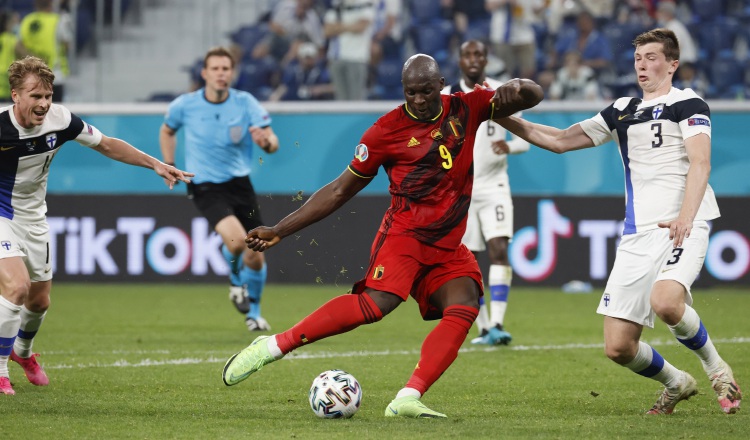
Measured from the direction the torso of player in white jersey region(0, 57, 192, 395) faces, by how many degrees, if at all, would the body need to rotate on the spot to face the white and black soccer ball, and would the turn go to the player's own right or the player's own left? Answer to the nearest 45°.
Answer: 0° — they already face it

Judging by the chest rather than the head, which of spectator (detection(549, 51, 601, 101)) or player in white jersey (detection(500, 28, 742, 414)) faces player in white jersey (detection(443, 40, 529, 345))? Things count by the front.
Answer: the spectator

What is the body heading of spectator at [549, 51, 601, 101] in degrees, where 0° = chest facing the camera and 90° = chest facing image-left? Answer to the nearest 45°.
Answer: approximately 0°

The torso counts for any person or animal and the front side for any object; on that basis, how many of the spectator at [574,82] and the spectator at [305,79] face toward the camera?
2

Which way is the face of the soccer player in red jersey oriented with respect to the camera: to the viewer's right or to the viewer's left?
to the viewer's left

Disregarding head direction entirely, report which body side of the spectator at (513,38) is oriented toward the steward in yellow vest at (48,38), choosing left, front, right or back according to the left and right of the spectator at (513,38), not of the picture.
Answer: right

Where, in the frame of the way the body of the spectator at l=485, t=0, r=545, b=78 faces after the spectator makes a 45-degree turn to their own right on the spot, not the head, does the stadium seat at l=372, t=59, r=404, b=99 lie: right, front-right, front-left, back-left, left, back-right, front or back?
front-right

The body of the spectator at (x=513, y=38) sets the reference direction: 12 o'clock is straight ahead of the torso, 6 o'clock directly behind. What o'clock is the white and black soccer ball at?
The white and black soccer ball is roughly at 12 o'clock from the spectator.
